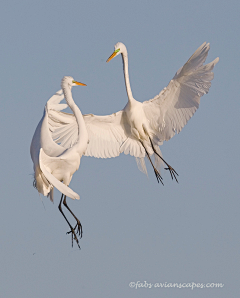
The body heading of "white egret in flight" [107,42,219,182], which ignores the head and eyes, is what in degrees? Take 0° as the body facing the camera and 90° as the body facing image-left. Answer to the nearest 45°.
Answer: approximately 45°
